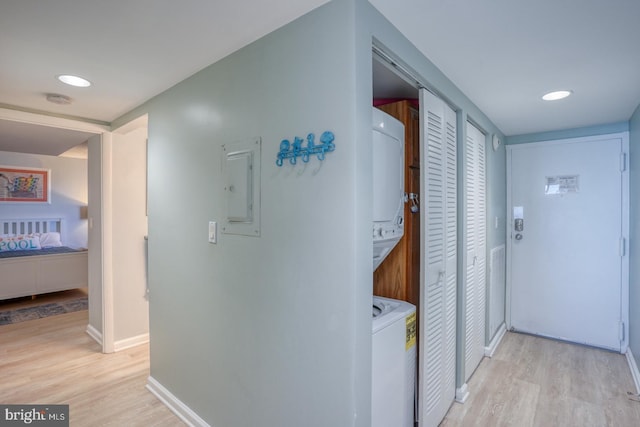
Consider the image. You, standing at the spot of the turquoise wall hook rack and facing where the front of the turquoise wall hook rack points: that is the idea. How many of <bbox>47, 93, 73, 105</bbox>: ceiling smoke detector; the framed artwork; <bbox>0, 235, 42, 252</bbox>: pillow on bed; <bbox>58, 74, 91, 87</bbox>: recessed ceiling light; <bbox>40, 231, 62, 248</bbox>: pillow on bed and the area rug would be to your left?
0

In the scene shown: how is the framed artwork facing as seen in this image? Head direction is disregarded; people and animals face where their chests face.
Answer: toward the camera

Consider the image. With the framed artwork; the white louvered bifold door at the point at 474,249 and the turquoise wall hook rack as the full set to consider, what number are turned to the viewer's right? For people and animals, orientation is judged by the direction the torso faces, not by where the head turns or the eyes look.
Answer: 1

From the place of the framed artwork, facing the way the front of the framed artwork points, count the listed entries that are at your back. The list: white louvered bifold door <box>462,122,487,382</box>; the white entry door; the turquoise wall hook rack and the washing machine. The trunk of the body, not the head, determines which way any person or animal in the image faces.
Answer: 0

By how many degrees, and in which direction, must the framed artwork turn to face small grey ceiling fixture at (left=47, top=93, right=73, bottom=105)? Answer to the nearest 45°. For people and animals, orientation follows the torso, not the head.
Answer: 0° — it already faces it

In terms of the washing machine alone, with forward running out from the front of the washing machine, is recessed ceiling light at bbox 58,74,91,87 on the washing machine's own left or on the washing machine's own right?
on the washing machine's own right

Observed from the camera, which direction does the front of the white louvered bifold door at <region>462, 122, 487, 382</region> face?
facing to the right of the viewer

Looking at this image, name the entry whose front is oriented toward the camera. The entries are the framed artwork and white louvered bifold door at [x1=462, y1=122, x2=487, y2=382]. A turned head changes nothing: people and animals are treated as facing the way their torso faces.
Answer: the framed artwork

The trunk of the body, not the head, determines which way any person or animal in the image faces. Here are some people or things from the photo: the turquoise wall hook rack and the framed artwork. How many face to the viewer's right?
0

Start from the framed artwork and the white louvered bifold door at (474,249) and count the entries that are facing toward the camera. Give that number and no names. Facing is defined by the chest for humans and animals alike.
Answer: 1

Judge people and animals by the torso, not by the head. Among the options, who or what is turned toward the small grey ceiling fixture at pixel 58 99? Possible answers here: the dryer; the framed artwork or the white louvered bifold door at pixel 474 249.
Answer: the framed artwork

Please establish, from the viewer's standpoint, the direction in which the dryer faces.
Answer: facing the viewer and to the right of the viewer

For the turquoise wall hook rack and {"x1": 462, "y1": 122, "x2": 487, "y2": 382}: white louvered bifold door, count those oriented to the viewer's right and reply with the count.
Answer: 1
